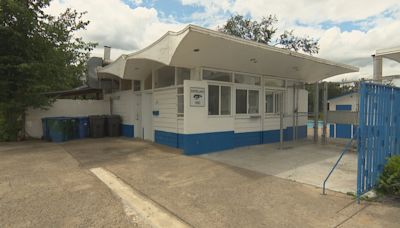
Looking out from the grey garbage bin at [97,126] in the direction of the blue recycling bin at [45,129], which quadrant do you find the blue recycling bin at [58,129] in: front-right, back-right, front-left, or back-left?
front-left

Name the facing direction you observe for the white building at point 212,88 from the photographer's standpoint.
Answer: facing the viewer and to the right of the viewer

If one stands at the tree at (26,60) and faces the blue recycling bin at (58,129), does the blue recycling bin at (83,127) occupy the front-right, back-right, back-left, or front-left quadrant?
front-left

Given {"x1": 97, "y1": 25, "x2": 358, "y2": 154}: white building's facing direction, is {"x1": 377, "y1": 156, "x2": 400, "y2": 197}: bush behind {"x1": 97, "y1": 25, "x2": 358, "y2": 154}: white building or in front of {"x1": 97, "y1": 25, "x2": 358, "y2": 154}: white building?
in front

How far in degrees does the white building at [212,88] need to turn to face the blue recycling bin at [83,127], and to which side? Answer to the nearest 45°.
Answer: approximately 135° to its right

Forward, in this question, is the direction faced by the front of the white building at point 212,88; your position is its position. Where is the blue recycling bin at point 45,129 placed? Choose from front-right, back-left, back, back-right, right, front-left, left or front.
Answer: back-right

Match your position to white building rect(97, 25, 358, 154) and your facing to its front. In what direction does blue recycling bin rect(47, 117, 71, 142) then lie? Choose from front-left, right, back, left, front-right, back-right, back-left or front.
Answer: back-right
